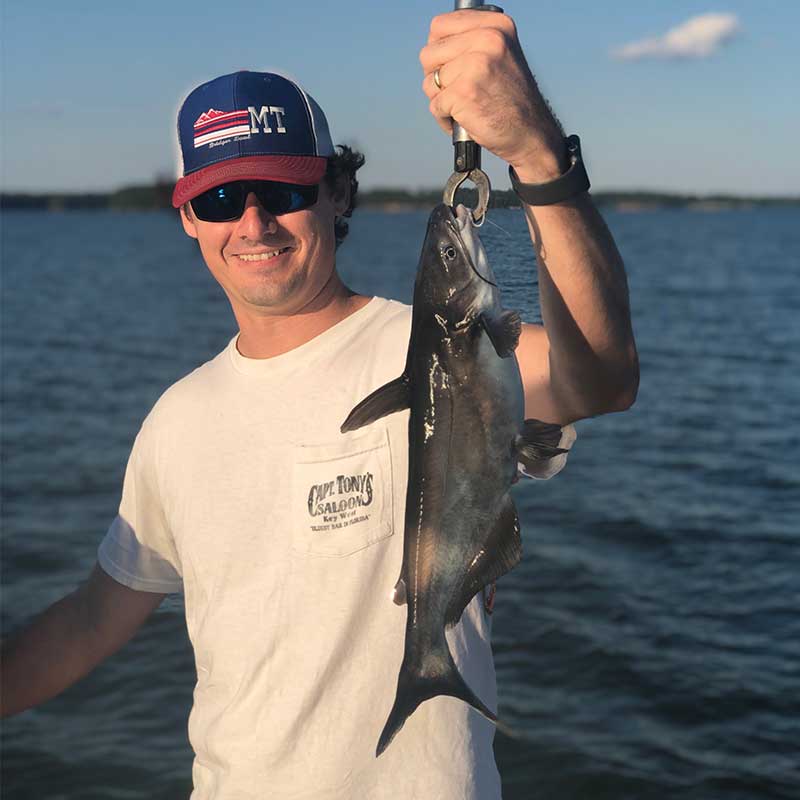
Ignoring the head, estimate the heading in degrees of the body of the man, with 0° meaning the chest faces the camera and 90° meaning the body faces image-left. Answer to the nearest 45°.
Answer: approximately 0°
